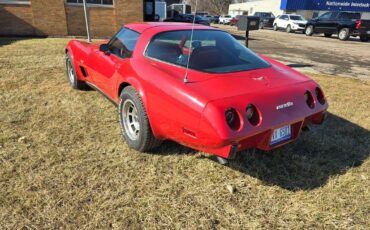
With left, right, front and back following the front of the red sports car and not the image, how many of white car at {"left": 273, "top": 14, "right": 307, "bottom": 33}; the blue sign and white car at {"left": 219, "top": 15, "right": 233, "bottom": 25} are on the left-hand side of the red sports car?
0

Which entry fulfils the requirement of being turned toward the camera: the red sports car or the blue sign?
the blue sign

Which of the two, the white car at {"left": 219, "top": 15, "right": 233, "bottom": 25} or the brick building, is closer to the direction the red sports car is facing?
the brick building

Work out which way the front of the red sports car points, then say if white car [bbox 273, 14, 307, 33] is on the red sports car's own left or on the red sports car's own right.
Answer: on the red sports car's own right

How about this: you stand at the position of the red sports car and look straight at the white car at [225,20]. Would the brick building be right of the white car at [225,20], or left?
left

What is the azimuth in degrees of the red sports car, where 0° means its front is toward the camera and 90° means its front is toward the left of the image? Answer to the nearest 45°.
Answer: approximately 135°

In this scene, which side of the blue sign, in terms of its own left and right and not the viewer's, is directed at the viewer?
front

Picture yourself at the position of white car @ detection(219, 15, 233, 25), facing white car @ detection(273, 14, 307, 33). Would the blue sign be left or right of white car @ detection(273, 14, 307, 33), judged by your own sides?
left

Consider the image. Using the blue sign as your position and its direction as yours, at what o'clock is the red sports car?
The red sports car is roughly at 12 o'clock from the blue sign.

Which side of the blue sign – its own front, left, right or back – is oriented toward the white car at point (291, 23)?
front

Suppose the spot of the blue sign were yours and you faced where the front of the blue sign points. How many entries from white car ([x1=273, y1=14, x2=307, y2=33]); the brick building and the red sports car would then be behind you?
0

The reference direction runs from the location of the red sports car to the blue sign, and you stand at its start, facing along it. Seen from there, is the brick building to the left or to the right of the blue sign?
left

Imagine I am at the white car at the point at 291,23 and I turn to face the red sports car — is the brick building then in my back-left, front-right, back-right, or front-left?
front-right

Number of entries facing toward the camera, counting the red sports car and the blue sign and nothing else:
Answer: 1
